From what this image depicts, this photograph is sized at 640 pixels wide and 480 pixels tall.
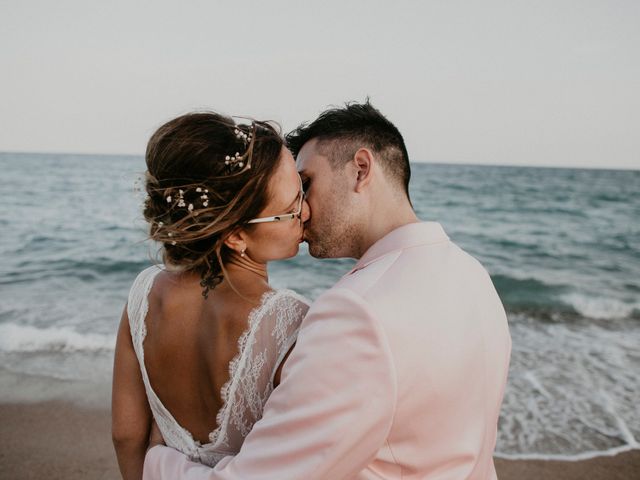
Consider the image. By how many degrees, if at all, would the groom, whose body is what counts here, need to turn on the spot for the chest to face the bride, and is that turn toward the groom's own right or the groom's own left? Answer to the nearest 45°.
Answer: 0° — they already face them

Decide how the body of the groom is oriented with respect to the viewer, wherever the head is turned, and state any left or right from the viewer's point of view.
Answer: facing away from the viewer and to the left of the viewer
